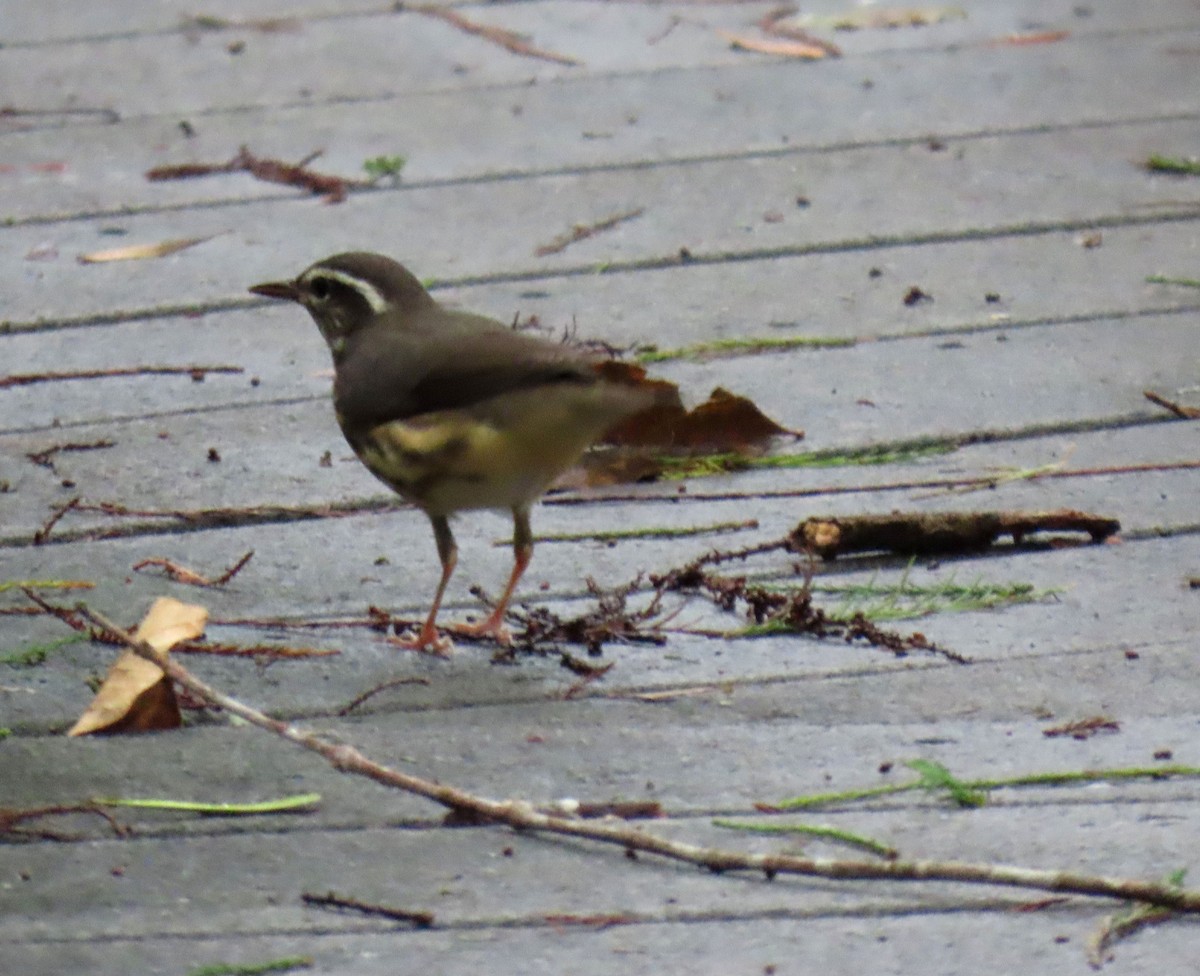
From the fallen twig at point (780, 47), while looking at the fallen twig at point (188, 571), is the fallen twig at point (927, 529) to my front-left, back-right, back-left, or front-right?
front-left

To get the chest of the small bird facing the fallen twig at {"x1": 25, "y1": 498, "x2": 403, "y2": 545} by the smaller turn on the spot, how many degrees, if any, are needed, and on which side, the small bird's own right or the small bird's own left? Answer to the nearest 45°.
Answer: approximately 45° to the small bird's own right

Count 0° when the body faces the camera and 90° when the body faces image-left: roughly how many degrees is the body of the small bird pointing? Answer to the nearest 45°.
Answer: approximately 90°

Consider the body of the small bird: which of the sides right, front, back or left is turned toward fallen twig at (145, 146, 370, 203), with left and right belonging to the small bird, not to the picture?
right

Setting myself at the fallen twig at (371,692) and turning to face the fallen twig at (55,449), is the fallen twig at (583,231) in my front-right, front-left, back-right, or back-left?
front-right

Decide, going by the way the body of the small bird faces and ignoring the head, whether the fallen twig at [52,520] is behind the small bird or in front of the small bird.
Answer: in front

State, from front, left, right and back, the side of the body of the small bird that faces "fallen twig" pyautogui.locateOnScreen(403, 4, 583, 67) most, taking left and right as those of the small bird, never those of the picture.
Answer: right

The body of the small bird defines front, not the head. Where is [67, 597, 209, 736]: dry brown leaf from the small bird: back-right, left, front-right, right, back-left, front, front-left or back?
front-left

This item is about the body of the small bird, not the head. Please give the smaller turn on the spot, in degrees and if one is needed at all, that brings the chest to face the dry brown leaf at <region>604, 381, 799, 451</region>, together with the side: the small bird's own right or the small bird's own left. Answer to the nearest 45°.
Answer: approximately 135° to the small bird's own right

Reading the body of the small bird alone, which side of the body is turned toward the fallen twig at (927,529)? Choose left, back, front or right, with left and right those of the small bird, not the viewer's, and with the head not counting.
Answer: back

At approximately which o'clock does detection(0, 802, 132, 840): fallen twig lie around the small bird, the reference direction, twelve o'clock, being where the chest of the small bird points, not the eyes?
The fallen twig is roughly at 10 o'clock from the small bird.

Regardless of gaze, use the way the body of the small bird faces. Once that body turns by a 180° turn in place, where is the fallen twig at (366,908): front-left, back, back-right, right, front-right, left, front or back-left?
right

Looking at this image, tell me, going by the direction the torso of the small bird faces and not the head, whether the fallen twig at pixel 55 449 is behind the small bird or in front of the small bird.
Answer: in front

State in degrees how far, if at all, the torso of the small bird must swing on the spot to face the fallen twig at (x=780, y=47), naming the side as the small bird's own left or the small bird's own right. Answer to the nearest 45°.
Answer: approximately 90° to the small bird's own right
